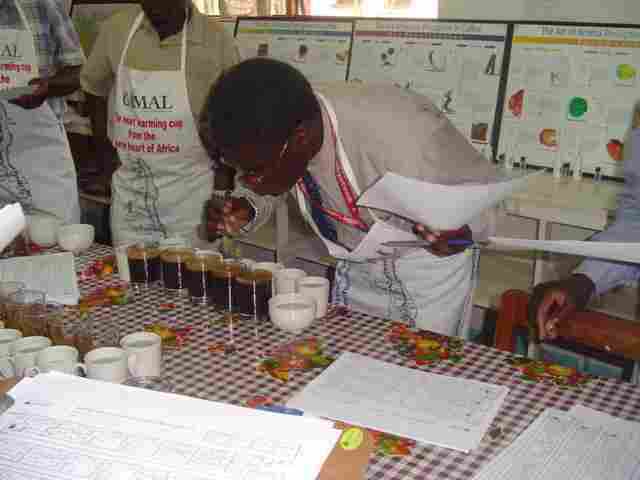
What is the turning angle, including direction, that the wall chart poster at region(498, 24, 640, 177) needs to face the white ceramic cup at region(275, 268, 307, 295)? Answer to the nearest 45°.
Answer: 0° — it already faces it

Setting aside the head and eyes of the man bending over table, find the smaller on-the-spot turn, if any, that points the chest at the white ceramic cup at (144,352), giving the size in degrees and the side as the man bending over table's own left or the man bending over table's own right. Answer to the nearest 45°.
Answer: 0° — they already face it

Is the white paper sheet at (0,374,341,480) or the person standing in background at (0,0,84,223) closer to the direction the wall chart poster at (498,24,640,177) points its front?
the white paper sheet

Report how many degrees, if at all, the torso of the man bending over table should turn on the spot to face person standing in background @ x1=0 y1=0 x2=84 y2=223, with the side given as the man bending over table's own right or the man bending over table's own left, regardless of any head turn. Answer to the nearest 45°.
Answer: approximately 90° to the man bending over table's own right

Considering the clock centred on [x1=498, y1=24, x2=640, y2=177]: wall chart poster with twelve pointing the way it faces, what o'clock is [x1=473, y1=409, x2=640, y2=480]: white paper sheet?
The white paper sheet is roughly at 12 o'clock from the wall chart poster.

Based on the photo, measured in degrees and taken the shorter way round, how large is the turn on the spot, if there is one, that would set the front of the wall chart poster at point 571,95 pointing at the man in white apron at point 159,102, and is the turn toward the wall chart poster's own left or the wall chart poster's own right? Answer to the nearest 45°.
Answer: approximately 45° to the wall chart poster's own right
